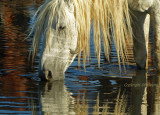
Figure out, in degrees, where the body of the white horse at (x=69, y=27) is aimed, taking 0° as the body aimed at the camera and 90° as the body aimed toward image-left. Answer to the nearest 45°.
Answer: approximately 90°
